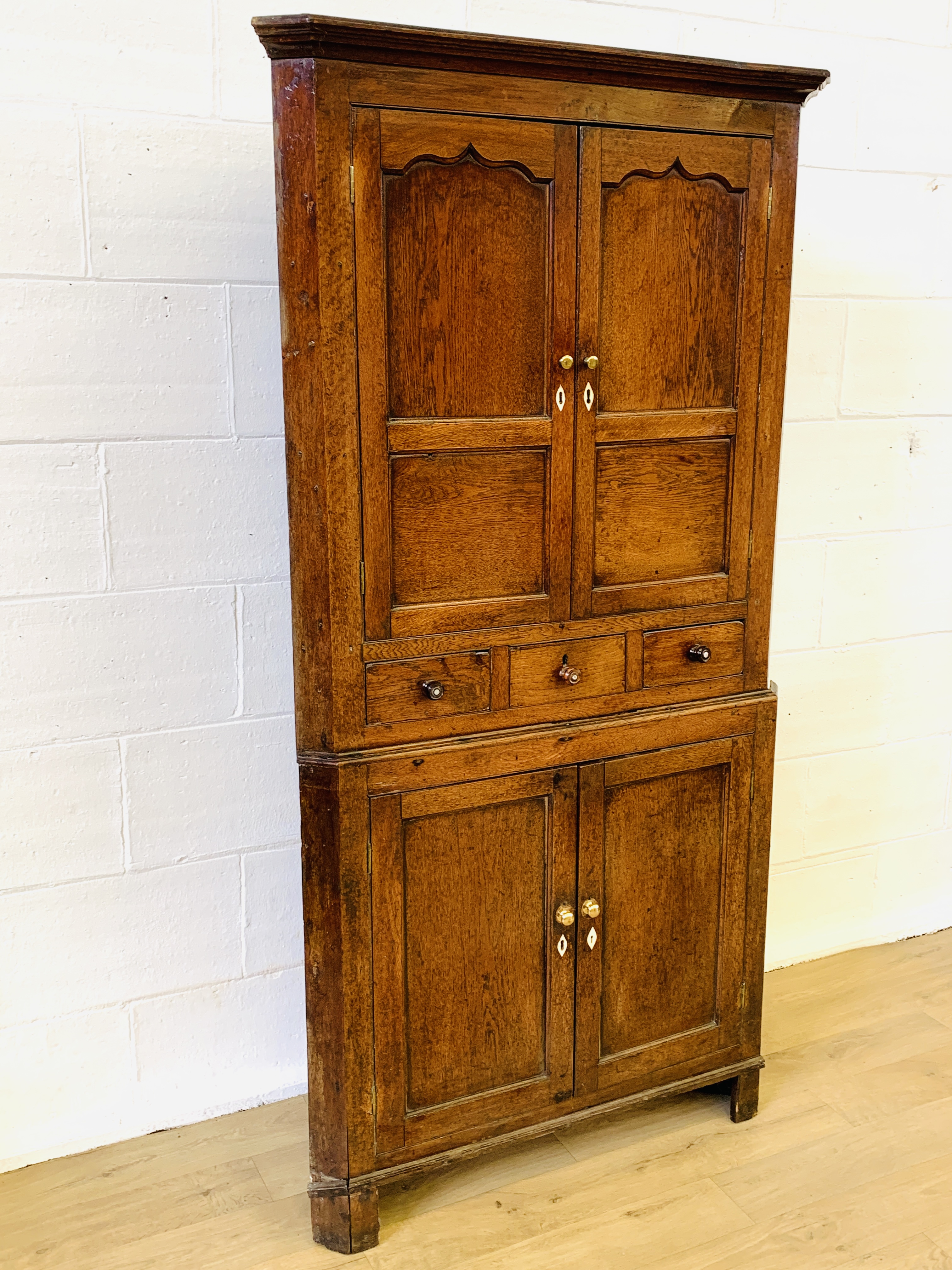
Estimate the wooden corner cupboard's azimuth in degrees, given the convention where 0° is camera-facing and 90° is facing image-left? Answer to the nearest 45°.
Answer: approximately 315°
